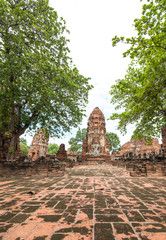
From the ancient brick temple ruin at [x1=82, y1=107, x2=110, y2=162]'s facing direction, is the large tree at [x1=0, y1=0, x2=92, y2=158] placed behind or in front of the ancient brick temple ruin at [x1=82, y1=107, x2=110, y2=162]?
in front

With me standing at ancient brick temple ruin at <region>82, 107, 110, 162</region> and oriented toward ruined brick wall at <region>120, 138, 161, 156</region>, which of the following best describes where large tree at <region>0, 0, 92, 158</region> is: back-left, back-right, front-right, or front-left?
back-right

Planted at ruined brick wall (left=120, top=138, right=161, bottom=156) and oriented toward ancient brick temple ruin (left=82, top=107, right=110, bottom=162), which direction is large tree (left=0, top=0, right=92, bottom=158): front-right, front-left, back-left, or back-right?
front-left

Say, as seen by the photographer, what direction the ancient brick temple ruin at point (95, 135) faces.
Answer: facing the viewer

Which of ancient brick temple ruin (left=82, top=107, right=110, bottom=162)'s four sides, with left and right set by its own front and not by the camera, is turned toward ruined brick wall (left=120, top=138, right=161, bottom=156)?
left
